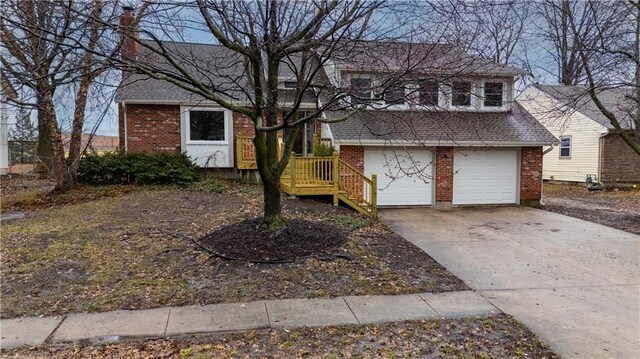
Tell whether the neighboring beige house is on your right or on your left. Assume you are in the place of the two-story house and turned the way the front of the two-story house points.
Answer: on your left

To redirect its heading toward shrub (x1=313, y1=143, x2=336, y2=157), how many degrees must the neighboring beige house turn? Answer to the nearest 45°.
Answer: approximately 90° to its right

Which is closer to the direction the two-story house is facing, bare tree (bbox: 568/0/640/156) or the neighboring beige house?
the bare tree

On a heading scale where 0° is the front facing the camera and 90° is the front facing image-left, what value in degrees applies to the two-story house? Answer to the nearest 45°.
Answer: approximately 0°

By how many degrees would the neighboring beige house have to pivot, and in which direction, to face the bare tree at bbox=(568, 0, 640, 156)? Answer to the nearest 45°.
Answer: approximately 45° to its right

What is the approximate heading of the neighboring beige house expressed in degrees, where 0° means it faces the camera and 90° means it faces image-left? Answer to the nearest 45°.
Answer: approximately 315°

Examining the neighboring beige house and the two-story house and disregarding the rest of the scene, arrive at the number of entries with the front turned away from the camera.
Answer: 0

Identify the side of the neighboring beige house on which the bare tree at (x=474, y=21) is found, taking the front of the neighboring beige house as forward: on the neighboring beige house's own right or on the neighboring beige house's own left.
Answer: on the neighboring beige house's own right

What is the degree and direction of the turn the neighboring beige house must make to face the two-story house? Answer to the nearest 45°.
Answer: approximately 90° to its right
